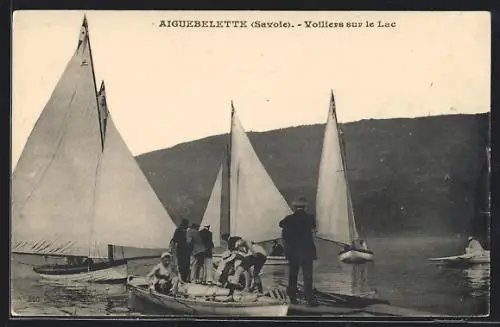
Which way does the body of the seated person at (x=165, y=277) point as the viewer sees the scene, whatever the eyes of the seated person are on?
toward the camera

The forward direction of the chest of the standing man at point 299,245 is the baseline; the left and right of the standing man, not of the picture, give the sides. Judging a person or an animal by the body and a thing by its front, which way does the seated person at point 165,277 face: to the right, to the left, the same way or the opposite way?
the opposite way

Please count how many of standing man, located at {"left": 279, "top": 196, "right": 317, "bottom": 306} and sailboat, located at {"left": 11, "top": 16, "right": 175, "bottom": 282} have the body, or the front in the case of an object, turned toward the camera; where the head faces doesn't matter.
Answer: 0

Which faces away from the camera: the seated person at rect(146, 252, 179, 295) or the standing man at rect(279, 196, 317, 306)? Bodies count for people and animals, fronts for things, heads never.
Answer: the standing man

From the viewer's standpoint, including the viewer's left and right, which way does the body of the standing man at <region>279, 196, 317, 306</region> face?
facing away from the viewer
